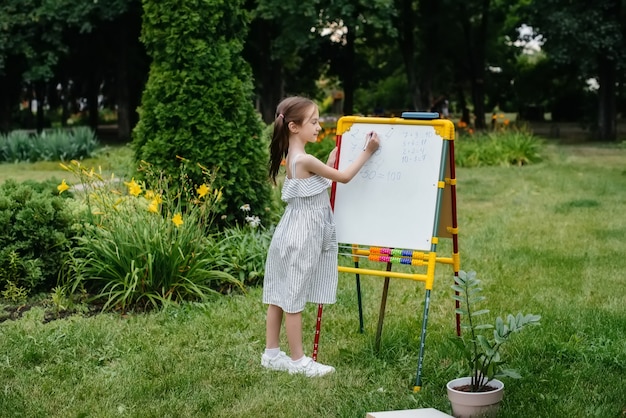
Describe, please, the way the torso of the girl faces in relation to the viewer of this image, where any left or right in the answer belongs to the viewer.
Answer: facing to the right of the viewer

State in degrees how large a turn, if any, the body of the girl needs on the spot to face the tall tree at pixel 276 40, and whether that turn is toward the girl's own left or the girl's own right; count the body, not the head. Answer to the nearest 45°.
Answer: approximately 90° to the girl's own left

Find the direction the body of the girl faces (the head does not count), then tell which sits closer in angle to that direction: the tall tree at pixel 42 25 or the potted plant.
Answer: the potted plant

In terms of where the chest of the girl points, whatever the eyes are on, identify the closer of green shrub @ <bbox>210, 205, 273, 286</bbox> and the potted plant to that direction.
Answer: the potted plant

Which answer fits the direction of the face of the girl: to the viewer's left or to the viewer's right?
to the viewer's right

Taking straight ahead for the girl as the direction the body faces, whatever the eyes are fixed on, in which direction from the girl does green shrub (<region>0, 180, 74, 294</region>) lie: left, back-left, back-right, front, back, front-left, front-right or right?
back-left

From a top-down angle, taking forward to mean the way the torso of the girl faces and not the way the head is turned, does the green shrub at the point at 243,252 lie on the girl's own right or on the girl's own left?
on the girl's own left

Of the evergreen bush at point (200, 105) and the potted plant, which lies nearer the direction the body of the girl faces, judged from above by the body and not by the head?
the potted plant

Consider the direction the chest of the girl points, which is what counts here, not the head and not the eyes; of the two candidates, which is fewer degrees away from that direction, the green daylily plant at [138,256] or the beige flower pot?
the beige flower pot

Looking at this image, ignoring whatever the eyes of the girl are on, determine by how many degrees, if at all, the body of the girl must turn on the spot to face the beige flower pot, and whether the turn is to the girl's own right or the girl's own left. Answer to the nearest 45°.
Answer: approximately 45° to the girl's own right

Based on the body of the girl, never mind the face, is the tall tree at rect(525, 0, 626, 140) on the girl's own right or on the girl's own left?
on the girl's own left

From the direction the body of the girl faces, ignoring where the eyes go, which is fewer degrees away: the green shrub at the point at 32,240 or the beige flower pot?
the beige flower pot

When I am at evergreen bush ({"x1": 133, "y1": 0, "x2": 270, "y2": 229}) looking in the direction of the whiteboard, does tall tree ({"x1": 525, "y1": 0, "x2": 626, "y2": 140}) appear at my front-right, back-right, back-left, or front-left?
back-left
